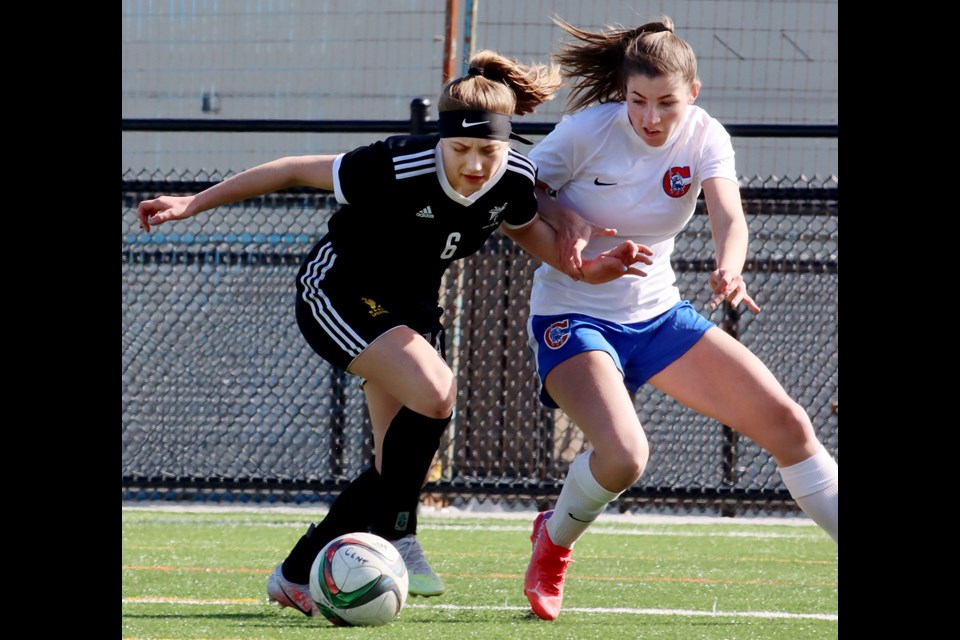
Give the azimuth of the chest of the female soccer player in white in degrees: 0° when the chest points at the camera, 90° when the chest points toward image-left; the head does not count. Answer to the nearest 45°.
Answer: approximately 0°

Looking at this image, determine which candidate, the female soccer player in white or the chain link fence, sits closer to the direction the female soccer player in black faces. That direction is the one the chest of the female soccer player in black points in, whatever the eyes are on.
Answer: the female soccer player in white

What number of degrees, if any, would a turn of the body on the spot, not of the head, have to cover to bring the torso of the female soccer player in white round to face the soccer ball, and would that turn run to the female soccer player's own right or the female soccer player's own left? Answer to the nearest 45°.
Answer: approximately 45° to the female soccer player's own right

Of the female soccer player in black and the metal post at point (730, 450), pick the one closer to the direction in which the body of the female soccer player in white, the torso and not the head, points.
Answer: the female soccer player in black

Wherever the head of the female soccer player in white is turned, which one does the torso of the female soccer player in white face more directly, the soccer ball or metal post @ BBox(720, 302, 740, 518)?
the soccer ball

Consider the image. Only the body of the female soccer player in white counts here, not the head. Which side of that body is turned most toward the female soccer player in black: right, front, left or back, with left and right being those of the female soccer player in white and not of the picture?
right

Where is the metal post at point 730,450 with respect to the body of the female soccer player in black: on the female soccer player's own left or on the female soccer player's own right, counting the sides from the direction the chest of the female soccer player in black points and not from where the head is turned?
on the female soccer player's own left

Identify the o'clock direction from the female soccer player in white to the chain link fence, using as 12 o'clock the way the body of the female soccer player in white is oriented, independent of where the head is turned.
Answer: The chain link fence is roughly at 5 o'clock from the female soccer player in white.

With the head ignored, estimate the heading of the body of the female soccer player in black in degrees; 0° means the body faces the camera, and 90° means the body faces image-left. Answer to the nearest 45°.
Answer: approximately 315°

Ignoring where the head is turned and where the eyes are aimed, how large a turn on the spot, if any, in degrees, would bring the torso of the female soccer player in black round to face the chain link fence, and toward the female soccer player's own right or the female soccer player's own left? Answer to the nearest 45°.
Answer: approximately 135° to the female soccer player's own left

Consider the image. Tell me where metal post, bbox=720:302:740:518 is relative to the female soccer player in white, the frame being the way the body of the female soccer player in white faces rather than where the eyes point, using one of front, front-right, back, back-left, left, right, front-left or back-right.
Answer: back

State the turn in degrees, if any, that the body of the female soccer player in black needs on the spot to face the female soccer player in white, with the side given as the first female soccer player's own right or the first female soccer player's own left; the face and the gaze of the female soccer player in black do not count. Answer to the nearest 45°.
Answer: approximately 45° to the first female soccer player's own left
